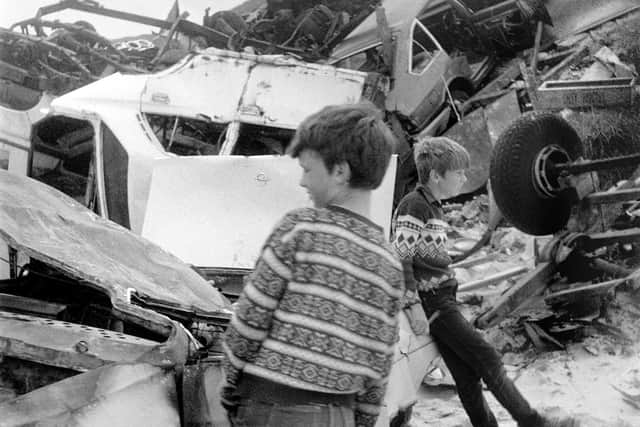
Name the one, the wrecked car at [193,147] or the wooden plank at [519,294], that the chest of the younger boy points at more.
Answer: the wooden plank

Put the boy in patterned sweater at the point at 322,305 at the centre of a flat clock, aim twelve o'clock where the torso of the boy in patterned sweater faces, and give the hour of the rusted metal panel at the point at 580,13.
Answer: The rusted metal panel is roughly at 2 o'clock from the boy in patterned sweater.

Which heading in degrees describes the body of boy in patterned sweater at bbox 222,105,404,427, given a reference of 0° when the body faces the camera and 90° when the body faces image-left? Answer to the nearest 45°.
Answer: approximately 135°

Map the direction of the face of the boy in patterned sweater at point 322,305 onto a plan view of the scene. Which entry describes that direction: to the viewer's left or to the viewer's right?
to the viewer's left

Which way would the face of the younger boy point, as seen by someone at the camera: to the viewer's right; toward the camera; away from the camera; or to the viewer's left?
to the viewer's right

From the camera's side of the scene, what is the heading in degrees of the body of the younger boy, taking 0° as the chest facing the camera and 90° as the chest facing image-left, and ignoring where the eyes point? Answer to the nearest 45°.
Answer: approximately 270°

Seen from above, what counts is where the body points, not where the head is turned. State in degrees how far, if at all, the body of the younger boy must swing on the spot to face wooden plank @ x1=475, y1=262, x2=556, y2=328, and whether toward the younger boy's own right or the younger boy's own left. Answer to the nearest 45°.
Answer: approximately 90° to the younger boy's own left

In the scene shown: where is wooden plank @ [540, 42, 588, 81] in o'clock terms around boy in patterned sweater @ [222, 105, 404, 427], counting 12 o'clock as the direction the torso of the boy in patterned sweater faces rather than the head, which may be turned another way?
The wooden plank is roughly at 2 o'clock from the boy in patterned sweater.

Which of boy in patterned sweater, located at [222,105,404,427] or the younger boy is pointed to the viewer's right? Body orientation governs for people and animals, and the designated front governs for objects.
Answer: the younger boy

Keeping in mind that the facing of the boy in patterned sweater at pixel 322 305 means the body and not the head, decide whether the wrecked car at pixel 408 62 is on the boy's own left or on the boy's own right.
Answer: on the boy's own right

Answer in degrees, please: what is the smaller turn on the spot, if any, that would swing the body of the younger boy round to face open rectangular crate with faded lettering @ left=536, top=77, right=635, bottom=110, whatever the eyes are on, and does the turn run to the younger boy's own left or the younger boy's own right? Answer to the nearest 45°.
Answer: approximately 90° to the younger boy's own left
